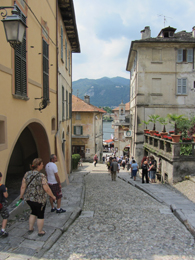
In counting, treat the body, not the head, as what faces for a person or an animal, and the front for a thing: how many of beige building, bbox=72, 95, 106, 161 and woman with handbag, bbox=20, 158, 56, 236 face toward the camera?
1

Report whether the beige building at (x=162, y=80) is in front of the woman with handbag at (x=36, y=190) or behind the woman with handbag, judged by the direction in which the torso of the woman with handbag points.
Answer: in front

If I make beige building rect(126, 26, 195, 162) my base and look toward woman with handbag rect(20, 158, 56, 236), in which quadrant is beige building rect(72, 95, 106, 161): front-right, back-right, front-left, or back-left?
back-right

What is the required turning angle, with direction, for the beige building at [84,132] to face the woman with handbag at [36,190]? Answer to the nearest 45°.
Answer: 0° — it already faces them

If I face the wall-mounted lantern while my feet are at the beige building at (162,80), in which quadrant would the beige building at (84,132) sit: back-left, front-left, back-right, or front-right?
back-right

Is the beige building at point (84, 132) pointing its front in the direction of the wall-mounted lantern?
yes

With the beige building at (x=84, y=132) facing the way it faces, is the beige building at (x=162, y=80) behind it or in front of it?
in front

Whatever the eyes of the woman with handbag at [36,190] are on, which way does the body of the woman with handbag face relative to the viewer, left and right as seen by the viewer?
facing away from the viewer and to the right of the viewer

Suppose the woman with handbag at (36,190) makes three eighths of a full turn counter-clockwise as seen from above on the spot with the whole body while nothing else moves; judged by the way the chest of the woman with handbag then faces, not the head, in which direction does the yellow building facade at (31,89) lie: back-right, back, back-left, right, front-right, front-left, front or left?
right

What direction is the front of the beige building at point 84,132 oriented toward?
toward the camera

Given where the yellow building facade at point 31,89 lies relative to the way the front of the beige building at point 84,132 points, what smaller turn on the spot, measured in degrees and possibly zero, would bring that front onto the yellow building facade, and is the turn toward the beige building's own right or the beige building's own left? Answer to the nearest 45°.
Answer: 0° — it already faces it
